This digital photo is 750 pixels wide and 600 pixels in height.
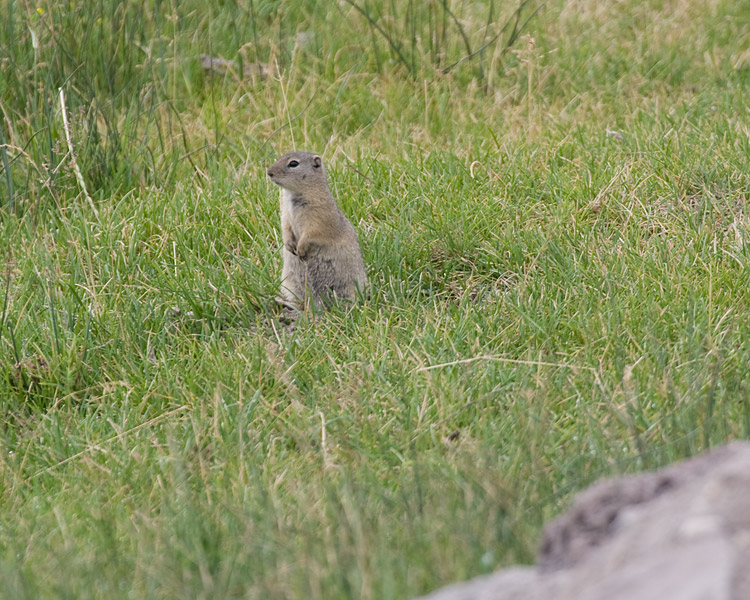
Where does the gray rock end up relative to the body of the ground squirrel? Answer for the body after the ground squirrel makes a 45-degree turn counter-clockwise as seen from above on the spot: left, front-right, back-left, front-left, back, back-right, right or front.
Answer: front-left

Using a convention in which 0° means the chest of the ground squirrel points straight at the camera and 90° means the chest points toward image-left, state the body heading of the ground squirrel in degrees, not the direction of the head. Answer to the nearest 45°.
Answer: approximately 90°
